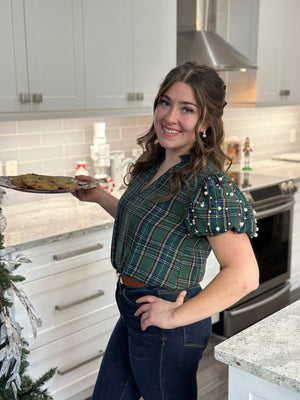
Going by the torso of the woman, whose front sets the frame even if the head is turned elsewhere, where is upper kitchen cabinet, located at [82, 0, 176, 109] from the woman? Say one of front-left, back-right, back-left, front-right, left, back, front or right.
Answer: back-right

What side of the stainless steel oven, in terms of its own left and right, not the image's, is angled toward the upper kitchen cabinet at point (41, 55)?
right

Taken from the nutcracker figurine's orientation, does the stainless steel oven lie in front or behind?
in front

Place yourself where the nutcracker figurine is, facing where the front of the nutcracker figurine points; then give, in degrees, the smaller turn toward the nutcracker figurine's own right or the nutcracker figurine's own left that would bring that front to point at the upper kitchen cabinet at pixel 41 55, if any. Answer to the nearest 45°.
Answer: approximately 45° to the nutcracker figurine's own right

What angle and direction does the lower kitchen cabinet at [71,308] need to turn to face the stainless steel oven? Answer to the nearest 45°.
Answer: approximately 90° to its left

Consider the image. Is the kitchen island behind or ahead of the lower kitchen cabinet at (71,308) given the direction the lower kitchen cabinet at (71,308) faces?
ahead

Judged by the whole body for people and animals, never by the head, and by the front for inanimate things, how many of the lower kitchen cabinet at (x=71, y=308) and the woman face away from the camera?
0

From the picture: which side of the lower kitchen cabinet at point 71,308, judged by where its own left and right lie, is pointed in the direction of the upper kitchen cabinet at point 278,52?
left

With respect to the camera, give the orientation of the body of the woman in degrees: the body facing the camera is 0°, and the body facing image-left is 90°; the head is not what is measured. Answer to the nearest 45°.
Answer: approximately 45°

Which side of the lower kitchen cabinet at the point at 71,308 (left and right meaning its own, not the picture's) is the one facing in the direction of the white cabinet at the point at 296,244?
left
